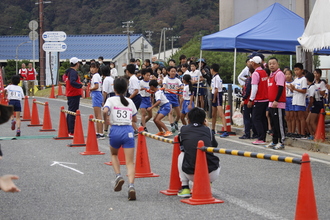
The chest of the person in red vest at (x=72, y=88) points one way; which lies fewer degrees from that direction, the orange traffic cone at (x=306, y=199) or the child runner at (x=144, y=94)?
the child runner

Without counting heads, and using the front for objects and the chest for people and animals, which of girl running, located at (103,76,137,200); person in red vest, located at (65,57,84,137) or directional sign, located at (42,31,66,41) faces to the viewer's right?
the person in red vest

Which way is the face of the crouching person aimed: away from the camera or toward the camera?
away from the camera

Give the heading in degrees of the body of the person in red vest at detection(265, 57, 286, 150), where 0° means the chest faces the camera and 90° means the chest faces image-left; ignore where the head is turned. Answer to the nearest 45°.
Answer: approximately 45°

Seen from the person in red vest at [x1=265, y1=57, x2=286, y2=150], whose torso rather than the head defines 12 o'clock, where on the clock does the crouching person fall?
The crouching person is roughly at 11 o'clock from the person in red vest.

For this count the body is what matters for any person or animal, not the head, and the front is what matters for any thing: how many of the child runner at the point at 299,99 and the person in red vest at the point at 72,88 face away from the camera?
0

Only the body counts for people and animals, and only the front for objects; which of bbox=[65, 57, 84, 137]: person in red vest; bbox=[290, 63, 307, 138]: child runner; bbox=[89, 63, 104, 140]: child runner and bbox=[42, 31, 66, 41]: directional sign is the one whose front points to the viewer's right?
the person in red vest

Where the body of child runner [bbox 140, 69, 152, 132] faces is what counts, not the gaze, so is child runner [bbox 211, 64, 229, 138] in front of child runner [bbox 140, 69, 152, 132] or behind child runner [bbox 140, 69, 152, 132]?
in front

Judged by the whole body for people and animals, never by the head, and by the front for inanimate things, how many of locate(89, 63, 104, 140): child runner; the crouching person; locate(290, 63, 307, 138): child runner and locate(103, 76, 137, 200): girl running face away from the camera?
2

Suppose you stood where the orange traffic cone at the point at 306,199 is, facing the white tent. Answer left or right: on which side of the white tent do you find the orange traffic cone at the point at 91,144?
left

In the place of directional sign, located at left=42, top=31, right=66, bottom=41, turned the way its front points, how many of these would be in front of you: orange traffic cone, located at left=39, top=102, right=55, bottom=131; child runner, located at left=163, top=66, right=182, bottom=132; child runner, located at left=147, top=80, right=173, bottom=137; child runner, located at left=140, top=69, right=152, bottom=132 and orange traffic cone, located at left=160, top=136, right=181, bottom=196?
5

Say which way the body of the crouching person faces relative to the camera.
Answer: away from the camera

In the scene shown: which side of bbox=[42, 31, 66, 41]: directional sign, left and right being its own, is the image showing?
front

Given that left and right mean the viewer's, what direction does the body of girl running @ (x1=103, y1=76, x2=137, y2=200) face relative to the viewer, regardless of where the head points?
facing away from the viewer
